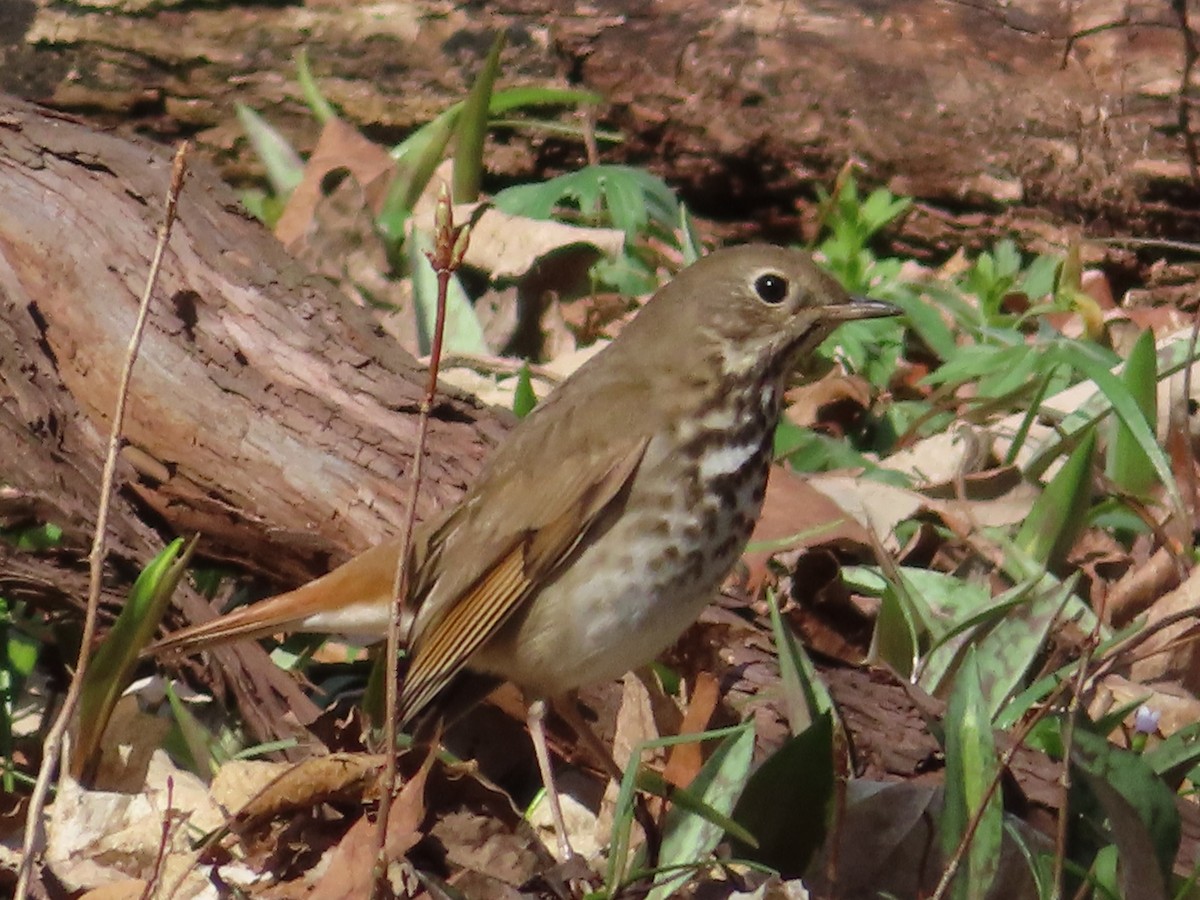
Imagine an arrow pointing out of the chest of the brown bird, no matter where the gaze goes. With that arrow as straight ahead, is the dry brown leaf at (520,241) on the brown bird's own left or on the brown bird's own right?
on the brown bird's own left

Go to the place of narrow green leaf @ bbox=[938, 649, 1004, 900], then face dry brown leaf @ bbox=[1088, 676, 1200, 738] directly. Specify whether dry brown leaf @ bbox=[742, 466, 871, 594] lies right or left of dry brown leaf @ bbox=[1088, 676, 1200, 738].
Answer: left

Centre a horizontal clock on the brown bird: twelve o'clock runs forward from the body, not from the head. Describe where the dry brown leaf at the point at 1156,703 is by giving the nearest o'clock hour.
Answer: The dry brown leaf is roughly at 12 o'clock from the brown bird.

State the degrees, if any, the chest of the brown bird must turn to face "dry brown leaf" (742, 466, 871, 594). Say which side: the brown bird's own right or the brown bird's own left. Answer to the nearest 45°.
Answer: approximately 45° to the brown bird's own left

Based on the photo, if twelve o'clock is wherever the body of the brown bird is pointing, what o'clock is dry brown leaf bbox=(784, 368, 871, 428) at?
The dry brown leaf is roughly at 10 o'clock from the brown bird.

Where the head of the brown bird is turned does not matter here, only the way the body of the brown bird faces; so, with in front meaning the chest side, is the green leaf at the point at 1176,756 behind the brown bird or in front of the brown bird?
in front

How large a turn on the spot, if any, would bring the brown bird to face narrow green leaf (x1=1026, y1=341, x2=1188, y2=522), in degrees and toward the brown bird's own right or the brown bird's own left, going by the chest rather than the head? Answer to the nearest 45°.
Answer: approximately 45° to the brown bird's own left

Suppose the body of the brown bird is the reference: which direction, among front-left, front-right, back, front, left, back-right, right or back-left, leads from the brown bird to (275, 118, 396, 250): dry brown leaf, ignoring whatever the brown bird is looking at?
left

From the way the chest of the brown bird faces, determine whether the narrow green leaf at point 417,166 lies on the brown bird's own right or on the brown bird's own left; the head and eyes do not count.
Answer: on the brown bird's own left

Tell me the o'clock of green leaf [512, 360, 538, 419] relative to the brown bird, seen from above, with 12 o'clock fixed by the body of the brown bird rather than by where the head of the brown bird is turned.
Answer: The green leaf is roughly at 9 o'clock from the brown bird.

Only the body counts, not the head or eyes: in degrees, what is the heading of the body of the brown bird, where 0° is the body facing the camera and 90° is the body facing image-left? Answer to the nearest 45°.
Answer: approximately 270°
